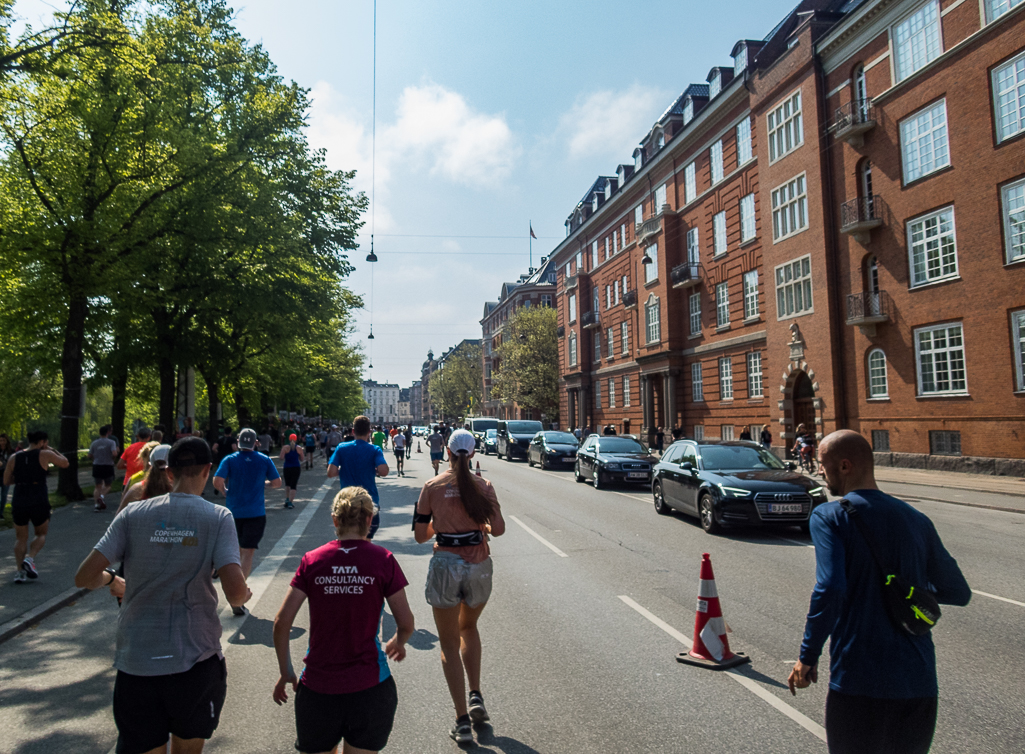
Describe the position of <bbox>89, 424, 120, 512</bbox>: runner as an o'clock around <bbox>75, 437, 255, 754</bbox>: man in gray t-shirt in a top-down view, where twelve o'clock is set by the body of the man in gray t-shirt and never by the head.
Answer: The runner is roughly at 12 o'clock from the man in gray t-shirt.

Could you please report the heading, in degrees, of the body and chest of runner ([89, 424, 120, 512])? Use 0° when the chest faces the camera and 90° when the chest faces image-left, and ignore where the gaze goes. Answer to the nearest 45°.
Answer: approximately 180°

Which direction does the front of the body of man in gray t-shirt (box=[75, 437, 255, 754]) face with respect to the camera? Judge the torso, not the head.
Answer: away from the camera

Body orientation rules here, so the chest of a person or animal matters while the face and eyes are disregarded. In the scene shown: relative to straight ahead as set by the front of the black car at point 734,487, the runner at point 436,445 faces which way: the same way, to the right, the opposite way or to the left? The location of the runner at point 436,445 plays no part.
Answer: the opposite way

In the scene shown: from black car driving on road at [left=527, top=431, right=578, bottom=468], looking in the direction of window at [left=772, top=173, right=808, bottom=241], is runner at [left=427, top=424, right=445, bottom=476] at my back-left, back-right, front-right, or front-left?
back-right

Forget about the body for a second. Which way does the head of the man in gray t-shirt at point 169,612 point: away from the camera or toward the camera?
away from the camera

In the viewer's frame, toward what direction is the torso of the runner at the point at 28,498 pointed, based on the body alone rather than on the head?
away from the camera

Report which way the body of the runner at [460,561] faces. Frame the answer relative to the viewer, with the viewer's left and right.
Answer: facing away from the viewer

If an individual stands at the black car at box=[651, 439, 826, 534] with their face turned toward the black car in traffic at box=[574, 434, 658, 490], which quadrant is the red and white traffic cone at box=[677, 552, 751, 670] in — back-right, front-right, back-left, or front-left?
back-left

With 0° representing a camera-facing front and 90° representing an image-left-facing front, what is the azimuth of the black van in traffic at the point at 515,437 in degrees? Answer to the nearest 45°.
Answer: approximately 315°
